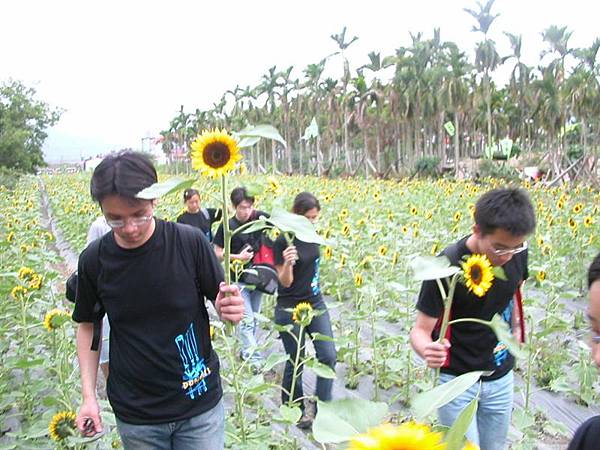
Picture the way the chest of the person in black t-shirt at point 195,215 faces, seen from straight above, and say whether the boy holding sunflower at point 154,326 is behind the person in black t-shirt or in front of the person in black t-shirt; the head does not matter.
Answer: in front

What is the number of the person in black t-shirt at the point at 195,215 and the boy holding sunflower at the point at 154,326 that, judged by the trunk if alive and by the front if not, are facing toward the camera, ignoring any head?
2

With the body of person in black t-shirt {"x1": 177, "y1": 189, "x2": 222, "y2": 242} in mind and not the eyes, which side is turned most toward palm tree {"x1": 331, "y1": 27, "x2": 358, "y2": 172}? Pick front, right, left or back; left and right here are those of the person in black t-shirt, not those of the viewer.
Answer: back

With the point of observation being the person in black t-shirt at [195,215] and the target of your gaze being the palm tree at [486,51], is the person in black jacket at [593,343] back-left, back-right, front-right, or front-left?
back-right

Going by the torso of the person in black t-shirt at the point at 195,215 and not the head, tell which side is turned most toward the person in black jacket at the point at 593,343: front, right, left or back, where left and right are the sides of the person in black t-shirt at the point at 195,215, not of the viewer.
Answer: front

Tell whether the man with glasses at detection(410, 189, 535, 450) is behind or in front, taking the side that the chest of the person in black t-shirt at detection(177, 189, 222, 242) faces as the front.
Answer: in front

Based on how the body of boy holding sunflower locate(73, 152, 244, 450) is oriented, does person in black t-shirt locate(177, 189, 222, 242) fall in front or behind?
behind

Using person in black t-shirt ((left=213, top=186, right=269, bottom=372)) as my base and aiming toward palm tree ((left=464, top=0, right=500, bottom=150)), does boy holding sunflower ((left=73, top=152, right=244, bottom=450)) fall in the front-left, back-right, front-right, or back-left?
back-right

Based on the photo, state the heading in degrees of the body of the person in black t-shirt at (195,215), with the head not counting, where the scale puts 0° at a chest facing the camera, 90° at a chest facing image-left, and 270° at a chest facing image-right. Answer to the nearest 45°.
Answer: approximately 0°
